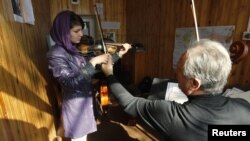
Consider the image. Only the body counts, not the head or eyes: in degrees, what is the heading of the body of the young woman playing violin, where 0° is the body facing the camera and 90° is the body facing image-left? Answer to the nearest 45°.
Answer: approximately 270°

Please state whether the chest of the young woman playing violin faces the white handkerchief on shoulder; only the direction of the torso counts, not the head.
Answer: yes

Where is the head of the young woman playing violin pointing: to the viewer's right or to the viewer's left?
to the viewer's right
